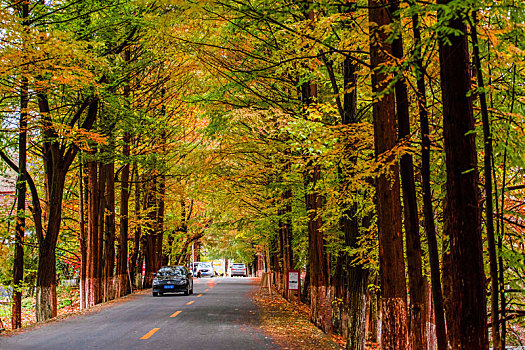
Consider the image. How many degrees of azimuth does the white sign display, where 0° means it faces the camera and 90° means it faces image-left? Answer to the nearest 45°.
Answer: approximately 0°
